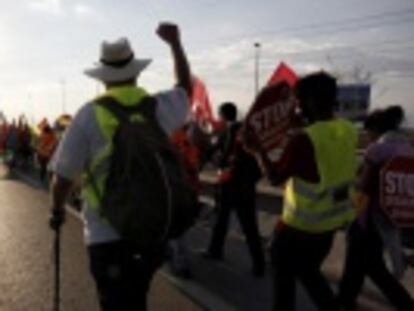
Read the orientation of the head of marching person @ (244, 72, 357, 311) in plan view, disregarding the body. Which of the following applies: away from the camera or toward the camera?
away from the camera

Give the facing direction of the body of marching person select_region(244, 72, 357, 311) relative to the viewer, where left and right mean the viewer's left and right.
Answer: facing away from the viewer and to the left of the viewer

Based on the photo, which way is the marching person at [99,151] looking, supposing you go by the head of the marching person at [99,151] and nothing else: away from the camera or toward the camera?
away from the camera

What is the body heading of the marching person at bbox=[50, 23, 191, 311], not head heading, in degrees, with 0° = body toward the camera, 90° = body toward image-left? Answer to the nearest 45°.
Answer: approximately 180°
